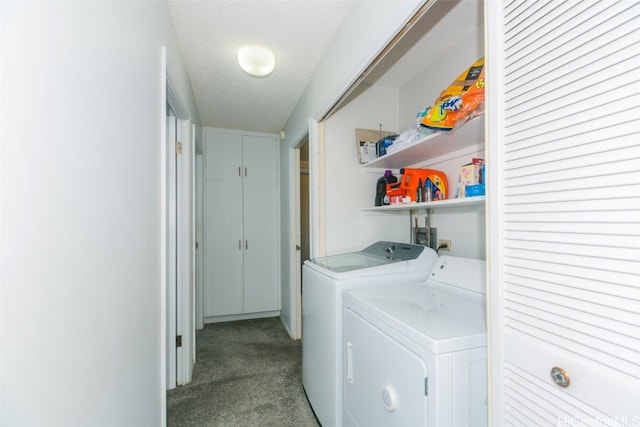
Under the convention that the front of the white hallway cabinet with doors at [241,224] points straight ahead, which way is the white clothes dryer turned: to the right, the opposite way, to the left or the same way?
to the right

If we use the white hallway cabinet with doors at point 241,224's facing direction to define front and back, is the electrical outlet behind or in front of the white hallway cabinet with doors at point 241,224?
in front

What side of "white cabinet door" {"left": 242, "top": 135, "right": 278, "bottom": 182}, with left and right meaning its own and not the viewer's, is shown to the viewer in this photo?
front

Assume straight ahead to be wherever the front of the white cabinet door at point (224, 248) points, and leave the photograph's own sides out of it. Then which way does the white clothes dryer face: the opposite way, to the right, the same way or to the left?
to the right

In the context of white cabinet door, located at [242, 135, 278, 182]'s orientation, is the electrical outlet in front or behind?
in front

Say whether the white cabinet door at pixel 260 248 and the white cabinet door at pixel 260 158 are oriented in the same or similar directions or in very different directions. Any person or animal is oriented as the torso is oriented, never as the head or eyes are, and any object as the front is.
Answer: same or similar directions

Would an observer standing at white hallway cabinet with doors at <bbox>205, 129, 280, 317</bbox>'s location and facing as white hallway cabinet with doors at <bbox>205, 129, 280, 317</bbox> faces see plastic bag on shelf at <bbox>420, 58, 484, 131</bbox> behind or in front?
in front

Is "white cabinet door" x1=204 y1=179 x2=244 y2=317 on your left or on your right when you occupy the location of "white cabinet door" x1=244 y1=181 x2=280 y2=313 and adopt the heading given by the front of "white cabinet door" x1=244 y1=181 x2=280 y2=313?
on your right

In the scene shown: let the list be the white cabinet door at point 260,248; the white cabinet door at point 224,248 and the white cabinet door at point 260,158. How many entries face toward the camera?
3

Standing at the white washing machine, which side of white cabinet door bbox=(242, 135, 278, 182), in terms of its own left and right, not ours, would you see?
front

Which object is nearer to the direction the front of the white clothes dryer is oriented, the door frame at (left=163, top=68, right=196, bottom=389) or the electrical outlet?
the door frame

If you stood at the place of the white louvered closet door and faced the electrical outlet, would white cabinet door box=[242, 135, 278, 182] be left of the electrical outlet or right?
left

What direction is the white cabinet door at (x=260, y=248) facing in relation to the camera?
toward the camera
